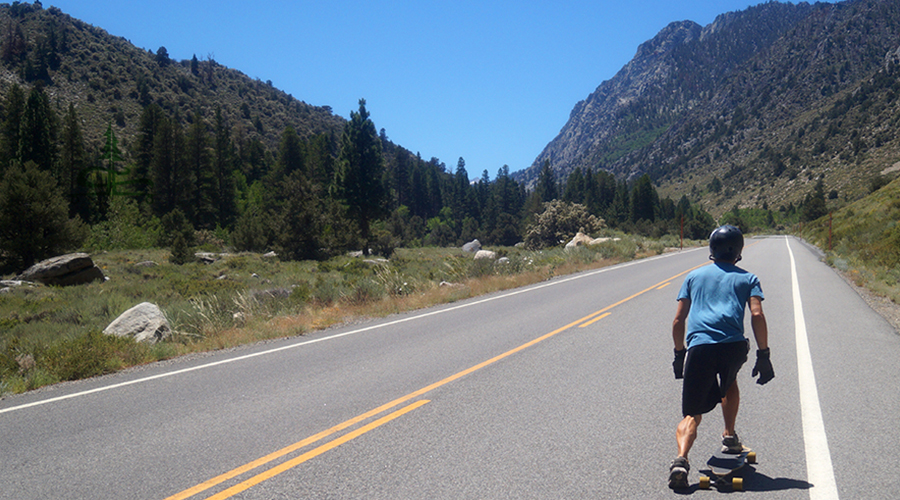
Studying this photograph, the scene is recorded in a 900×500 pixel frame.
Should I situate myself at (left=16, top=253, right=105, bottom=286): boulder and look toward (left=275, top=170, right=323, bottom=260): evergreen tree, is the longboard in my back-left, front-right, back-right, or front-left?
back-right

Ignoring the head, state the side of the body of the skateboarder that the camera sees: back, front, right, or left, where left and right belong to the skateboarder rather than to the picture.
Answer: back

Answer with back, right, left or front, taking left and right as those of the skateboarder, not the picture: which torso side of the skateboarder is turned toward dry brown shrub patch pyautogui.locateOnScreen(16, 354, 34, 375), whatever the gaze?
left

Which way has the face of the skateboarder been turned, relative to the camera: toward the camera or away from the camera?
away from the camera

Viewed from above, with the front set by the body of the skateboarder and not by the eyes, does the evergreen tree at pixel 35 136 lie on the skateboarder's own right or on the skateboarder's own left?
on the skateboarder's own left

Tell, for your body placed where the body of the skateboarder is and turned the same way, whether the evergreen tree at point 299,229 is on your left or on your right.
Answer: on your left

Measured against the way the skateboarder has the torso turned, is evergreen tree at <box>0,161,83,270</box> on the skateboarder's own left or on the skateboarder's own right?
on the skateboarder's own left

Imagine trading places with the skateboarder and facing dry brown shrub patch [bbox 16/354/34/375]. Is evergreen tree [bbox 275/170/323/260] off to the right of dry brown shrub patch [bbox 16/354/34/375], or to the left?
right
